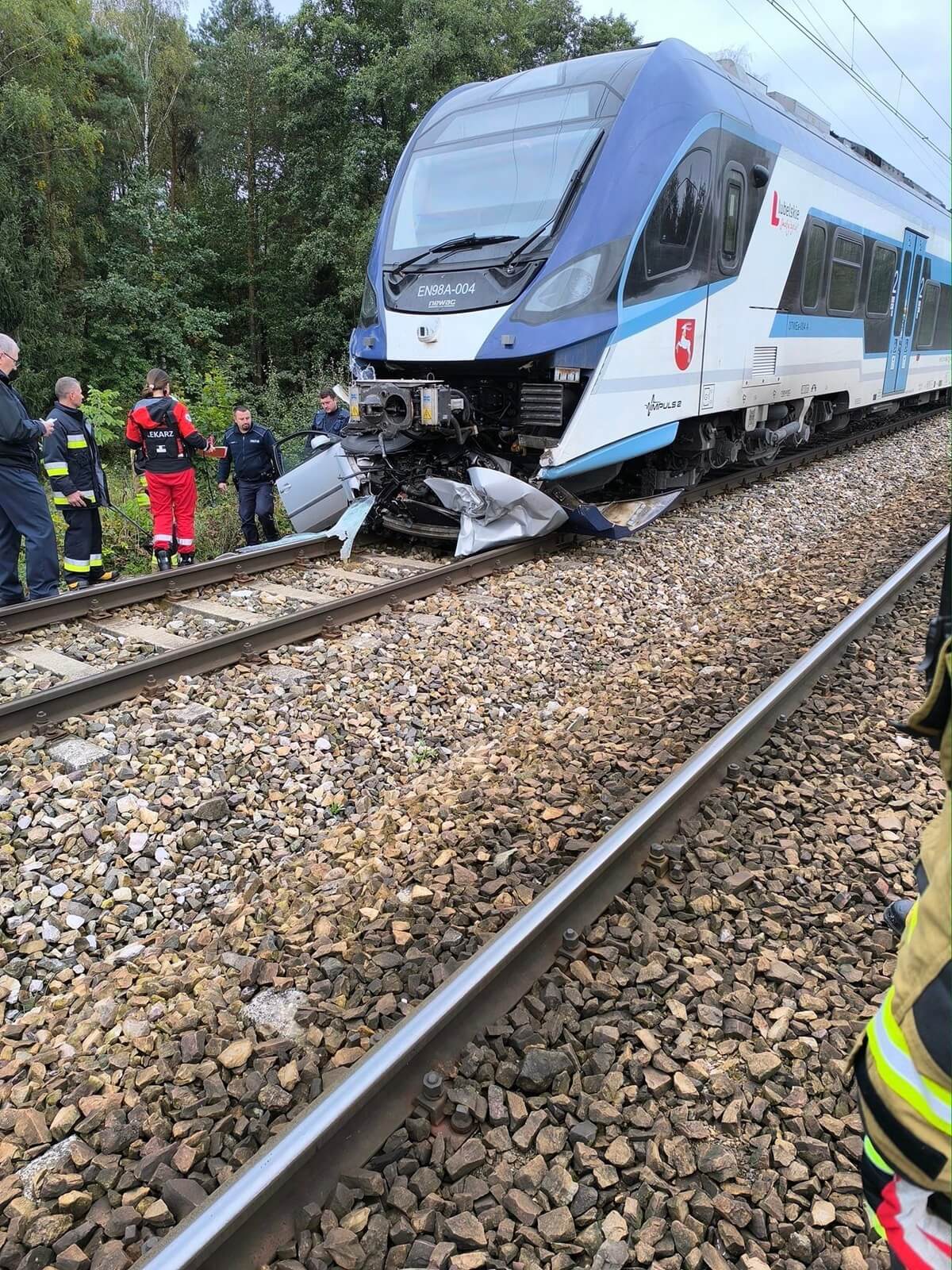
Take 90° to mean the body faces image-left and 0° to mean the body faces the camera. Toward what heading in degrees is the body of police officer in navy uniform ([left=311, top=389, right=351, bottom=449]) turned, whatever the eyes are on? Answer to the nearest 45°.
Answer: approximately 45°

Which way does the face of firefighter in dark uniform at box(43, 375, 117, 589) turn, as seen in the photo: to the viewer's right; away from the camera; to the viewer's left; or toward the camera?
to the viewer's right

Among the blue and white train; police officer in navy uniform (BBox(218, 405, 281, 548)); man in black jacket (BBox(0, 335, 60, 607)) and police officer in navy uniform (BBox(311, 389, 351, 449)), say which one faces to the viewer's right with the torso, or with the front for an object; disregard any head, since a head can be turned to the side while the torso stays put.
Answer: the man in black jacket

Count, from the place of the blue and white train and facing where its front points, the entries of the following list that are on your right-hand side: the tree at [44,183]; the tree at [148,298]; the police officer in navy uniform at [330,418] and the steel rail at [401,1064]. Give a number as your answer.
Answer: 3

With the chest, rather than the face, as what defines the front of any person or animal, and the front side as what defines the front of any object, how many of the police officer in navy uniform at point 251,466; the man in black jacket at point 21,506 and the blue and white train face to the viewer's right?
1

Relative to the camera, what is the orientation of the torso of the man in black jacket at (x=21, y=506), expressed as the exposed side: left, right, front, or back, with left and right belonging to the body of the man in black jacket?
right

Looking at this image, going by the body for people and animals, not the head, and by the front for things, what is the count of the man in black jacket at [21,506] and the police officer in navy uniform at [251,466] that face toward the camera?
1

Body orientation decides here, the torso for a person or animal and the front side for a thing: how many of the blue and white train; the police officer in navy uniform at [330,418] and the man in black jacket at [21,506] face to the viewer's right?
1

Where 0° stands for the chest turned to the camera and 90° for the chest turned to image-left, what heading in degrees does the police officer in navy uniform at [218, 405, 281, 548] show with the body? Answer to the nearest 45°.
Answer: approximately 0°

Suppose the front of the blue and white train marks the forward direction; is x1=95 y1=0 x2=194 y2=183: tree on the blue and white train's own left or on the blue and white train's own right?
on the blue and white train's own right
